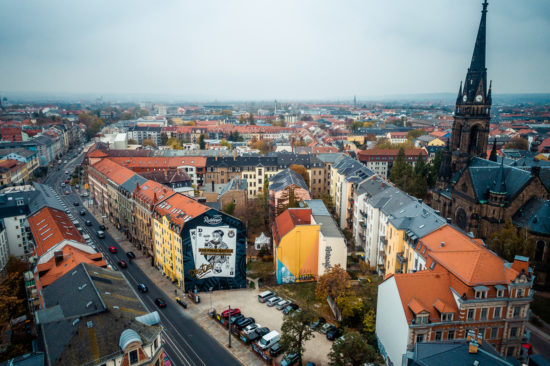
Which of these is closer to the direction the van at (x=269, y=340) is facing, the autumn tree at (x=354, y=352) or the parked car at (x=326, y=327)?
the autumn tree

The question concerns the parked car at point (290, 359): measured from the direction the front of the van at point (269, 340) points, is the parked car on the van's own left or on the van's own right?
on the van's own left

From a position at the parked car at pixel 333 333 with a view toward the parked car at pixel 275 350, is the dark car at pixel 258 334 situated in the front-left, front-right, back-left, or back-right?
front-right

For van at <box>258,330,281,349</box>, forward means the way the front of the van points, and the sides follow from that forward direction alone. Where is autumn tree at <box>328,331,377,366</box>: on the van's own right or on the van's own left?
on the van's own left

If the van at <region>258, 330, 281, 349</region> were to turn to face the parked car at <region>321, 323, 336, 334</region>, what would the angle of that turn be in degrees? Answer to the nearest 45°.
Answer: approximately 180°

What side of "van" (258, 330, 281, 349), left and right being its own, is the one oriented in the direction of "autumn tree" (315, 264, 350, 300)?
back

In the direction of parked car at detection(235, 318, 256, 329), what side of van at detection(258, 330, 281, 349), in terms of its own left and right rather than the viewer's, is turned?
right

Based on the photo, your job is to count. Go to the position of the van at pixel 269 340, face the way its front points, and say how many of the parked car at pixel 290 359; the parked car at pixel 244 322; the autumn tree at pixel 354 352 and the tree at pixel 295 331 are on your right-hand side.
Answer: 1

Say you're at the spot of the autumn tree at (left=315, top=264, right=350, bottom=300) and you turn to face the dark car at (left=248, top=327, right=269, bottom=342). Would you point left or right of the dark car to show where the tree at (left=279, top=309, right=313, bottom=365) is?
left

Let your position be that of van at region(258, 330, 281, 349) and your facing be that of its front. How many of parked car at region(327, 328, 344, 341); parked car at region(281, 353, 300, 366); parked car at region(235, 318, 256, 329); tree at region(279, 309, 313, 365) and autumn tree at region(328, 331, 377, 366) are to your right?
1

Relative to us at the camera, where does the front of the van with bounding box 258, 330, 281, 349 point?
facing the viewer and to the left of the viewer

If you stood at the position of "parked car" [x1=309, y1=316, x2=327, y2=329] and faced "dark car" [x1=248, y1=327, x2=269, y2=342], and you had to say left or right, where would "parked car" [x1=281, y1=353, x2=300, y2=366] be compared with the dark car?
left

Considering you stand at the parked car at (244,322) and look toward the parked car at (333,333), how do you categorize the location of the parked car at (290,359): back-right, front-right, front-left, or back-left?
front-right

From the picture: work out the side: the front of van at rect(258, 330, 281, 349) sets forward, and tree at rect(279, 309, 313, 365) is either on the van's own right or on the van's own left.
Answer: on the van's own left
